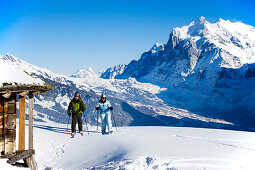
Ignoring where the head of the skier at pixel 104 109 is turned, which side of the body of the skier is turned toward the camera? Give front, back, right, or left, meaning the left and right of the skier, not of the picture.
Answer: front

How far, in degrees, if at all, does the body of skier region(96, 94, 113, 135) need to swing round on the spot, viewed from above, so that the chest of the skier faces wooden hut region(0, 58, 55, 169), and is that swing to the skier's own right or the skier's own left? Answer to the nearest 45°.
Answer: approximately 45° to the skier's own right
